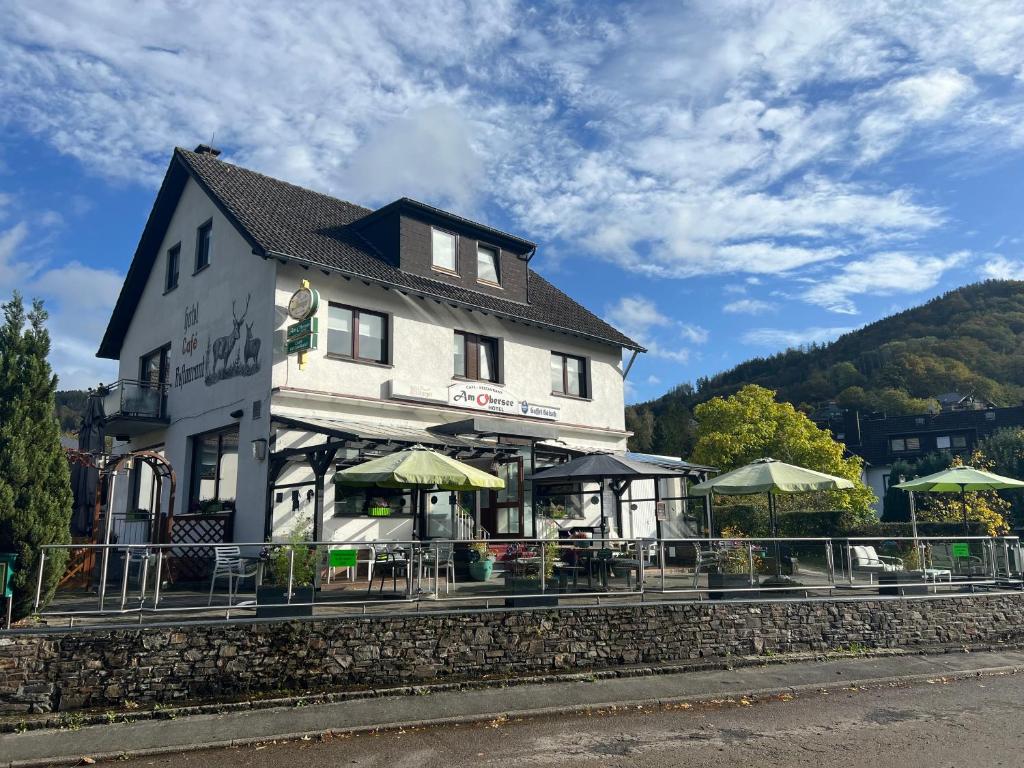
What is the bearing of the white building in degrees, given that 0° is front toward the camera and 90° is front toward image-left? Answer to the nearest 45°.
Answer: approximately 315°

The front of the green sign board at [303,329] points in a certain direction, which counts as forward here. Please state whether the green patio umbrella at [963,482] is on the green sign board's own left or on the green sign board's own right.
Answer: on the green sign board's own left

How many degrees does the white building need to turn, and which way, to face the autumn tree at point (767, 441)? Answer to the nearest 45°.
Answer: approximately 90° to its left

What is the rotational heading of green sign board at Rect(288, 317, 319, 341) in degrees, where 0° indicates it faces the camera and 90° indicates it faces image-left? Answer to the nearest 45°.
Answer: approximately 45°

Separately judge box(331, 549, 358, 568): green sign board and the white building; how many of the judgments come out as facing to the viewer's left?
0

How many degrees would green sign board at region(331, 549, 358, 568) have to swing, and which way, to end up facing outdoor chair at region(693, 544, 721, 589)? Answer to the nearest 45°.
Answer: approximately 90° to its left

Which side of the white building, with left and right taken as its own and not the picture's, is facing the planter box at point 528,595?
front

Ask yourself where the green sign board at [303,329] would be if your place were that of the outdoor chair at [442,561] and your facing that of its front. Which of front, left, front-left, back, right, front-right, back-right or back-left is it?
right

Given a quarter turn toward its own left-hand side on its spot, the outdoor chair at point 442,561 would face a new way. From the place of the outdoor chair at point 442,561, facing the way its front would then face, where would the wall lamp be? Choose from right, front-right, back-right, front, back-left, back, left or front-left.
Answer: back

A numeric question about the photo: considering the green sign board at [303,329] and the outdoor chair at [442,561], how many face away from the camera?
0

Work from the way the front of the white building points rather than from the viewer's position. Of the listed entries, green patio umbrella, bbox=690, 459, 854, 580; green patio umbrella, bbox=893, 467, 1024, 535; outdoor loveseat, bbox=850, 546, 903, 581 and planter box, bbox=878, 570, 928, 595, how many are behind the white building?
0

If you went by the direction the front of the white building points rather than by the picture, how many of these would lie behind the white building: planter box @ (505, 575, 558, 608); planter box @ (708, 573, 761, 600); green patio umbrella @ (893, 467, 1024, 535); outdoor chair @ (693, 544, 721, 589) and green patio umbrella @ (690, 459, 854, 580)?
0

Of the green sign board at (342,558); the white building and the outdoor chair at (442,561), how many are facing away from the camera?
0

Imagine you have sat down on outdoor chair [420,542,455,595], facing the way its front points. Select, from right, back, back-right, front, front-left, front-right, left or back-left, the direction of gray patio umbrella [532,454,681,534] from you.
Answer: back

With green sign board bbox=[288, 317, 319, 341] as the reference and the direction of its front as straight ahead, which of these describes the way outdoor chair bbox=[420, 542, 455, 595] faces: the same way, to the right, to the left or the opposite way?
the same way

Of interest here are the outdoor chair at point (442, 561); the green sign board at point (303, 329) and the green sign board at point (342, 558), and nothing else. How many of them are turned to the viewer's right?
0

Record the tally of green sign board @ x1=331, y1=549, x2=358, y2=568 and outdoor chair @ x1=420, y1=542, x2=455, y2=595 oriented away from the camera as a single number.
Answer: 0

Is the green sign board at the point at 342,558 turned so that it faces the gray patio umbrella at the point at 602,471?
no

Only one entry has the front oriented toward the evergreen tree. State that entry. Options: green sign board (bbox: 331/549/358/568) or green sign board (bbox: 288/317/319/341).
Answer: green sign board (bbox: 288/317/319/341)

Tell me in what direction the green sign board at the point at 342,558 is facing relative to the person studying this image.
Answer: facing the viewer
